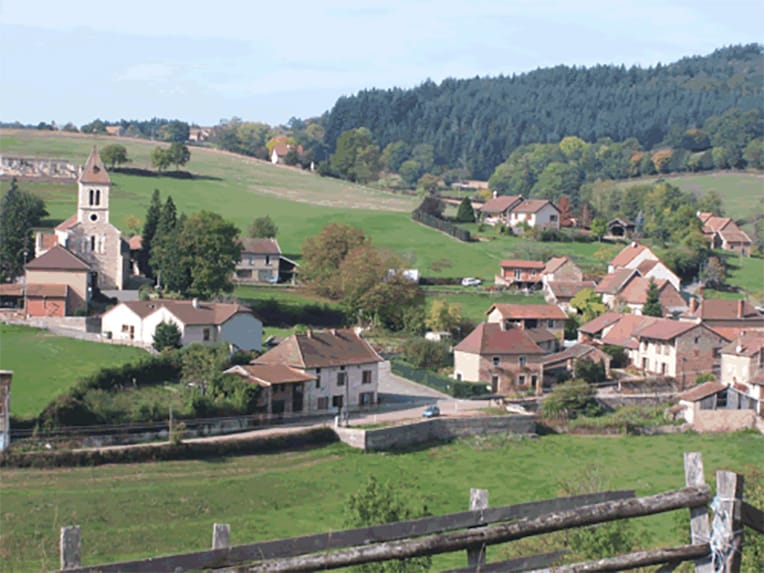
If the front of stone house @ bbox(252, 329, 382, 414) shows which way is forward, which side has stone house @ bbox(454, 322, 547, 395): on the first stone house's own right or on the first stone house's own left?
on the first stone house's own left

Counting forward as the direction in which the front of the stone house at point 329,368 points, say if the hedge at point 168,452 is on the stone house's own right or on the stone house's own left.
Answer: on the stone house's own right

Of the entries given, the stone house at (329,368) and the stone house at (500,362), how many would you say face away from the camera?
0

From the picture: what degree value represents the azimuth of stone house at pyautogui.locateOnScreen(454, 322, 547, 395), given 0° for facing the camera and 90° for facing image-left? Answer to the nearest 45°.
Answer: approximately 315°

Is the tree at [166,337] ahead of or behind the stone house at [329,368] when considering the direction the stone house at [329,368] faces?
behind

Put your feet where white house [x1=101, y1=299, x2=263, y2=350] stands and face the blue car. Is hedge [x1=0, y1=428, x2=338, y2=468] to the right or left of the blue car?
right

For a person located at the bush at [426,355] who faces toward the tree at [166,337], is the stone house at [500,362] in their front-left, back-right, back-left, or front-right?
back-left

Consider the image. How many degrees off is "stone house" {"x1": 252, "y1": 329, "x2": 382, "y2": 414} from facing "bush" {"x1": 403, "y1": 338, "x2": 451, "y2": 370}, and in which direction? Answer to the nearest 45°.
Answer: approximately 90° to its left

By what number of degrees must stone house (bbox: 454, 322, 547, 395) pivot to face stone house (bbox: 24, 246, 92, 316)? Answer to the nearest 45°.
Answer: approximately 135° to its right

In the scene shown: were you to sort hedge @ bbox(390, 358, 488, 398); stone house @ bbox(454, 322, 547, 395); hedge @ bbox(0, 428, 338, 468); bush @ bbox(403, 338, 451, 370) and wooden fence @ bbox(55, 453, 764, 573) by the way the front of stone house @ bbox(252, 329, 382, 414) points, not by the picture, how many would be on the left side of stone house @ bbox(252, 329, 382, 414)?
3

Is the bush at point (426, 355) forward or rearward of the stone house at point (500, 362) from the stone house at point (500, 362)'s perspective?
rearward

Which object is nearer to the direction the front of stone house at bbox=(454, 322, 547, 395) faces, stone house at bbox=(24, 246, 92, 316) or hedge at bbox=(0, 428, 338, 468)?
the hedge

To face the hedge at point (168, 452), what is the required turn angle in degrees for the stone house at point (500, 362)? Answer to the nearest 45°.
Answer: approximately 90° to its right
